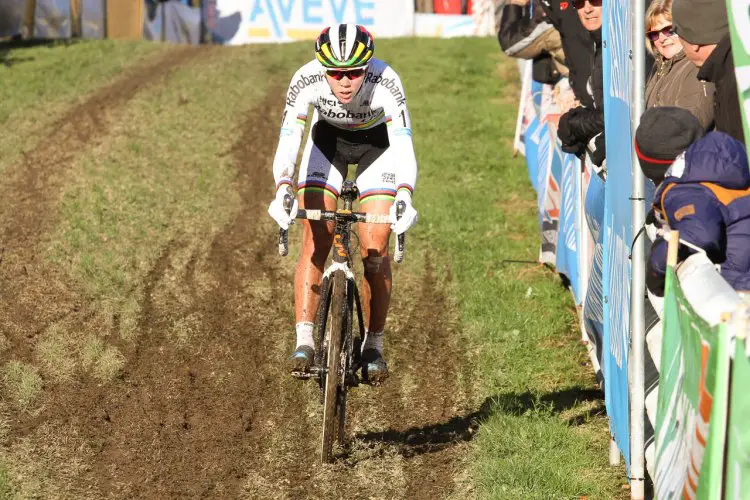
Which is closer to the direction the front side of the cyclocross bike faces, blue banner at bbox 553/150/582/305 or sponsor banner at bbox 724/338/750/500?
the sponsor banner

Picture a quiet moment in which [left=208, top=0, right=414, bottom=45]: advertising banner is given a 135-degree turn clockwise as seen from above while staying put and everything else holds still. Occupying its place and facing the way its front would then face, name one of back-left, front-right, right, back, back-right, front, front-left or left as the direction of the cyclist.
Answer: back-left

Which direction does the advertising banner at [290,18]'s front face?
toward the camera

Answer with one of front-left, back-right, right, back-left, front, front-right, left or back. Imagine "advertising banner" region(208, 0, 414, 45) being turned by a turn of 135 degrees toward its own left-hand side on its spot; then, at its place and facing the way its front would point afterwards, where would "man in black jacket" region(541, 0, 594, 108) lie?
back-right

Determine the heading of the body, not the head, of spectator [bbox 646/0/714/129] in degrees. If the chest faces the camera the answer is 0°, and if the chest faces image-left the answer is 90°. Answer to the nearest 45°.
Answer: approximately 45°

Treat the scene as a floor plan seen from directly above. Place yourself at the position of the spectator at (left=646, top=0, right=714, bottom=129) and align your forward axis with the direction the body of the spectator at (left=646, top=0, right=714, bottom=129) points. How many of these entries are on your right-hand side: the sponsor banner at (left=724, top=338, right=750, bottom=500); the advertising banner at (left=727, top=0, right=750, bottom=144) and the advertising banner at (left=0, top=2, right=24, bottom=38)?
1

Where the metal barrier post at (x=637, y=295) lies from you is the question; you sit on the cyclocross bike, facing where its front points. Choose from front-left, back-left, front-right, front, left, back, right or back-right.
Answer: front-left

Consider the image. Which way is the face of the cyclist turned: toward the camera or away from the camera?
toward the camera

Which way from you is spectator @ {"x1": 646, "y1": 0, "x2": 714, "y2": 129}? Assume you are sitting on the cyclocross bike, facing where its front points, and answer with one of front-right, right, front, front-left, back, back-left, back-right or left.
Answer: left

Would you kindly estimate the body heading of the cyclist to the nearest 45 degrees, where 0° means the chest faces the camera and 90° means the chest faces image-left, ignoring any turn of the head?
approximately 0°

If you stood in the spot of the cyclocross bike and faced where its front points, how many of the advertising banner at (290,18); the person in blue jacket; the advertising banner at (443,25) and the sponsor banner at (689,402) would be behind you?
2

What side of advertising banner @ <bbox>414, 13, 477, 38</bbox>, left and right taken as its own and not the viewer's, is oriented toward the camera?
front

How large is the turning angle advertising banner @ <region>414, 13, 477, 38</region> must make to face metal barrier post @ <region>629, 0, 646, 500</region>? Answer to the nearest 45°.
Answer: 0° — it already faces it

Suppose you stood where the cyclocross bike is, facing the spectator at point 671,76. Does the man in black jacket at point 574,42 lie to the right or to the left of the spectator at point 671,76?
left
